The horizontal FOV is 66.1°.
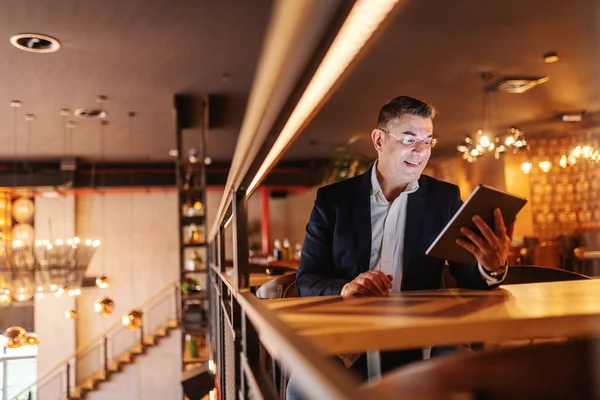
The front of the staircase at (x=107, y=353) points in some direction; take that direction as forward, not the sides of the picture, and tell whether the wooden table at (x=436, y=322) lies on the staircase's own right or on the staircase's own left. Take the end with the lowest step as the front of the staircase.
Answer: on the staircase's own left

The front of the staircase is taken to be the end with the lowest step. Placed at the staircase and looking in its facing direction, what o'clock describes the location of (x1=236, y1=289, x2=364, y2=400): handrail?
The handrail is roughly at 9 o'clock from the staircase.

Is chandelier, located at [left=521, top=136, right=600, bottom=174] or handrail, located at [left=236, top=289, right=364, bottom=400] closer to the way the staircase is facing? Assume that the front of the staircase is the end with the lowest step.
the handrail

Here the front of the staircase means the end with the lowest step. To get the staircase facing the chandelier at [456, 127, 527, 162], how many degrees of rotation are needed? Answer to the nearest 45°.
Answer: approximately 135° to its left

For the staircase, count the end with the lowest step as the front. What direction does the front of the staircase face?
to the viewer's left

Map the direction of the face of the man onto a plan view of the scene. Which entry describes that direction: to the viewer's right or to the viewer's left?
to the viewer's right

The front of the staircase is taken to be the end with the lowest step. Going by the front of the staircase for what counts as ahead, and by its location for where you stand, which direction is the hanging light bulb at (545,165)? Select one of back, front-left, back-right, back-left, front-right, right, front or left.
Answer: back-left

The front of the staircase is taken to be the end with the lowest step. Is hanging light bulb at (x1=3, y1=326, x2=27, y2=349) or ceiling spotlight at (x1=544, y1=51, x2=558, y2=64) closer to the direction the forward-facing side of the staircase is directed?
the hanging light bulb
